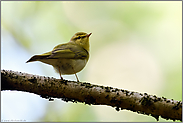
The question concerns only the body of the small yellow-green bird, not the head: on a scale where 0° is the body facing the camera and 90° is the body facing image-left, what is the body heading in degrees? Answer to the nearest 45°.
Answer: approximately 270°
